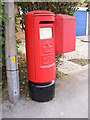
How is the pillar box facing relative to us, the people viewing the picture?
facing the viewer and to the right of the viewer
